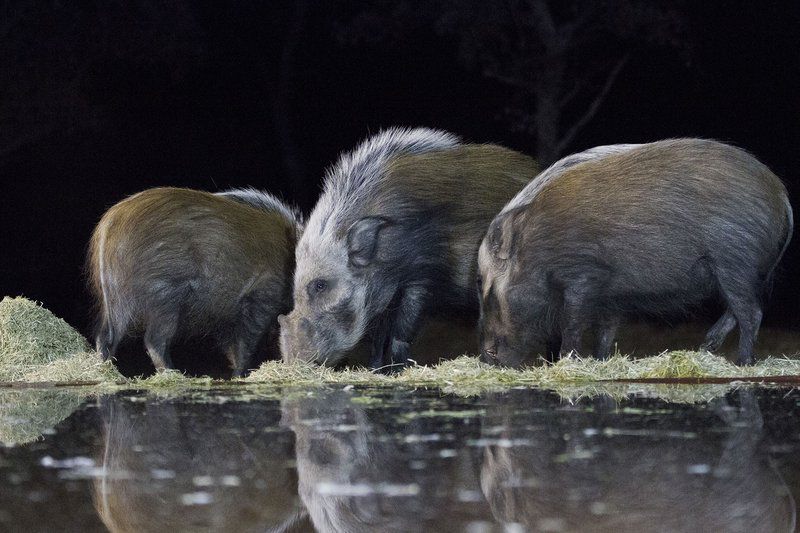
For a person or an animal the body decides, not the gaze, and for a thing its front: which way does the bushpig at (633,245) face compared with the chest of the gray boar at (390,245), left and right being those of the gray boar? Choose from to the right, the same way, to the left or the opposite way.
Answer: the same way

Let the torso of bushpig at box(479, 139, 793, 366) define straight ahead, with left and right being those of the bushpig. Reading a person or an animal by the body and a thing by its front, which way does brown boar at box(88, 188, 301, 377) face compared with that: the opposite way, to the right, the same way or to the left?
the opposite way

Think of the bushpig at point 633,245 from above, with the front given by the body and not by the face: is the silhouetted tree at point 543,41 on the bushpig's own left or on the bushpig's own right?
on the bushpig's own right

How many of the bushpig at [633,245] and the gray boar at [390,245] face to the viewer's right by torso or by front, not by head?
0

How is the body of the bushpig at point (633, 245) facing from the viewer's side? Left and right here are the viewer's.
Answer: facing to the left of the viewer

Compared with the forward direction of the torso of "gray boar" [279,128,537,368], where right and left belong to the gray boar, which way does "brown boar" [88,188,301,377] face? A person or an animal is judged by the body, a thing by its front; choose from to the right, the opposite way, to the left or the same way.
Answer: the opposite way

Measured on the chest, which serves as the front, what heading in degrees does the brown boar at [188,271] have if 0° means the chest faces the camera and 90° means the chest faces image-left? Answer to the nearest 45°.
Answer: approximately 270°

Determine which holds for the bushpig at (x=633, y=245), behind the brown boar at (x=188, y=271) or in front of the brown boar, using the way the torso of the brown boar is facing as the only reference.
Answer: in front

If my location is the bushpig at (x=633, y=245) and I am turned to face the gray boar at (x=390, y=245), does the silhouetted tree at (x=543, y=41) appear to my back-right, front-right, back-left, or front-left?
front-right

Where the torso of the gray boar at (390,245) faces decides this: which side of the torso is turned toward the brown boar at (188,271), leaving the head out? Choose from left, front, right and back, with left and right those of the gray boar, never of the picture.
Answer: front

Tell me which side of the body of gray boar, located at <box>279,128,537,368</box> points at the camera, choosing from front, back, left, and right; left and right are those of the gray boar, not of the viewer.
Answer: left

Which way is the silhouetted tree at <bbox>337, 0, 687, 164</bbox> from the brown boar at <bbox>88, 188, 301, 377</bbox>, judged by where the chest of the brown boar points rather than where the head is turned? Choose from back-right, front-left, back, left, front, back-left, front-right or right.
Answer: front-left

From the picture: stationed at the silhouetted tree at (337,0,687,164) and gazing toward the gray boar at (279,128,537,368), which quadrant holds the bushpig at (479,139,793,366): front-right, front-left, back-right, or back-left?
front-left

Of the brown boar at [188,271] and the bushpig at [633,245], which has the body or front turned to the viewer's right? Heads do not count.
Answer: the brown boar

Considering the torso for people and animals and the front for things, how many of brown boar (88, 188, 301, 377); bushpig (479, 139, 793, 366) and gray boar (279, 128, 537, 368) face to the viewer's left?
2

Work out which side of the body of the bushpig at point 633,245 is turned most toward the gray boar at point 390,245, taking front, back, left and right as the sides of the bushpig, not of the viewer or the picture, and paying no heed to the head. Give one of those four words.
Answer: front
